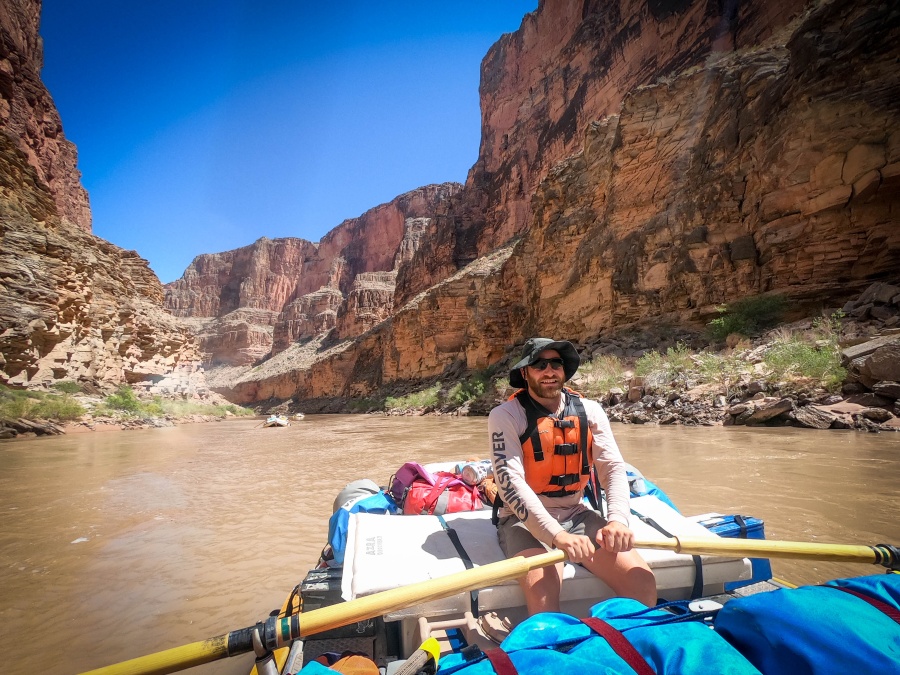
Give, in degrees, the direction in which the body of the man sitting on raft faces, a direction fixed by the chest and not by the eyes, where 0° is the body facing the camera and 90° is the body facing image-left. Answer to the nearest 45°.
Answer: approximately 315°

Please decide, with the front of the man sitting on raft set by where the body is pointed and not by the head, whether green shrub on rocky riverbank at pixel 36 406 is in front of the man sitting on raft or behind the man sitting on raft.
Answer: behind

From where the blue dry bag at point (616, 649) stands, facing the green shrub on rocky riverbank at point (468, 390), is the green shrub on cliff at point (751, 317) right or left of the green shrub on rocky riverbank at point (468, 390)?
right

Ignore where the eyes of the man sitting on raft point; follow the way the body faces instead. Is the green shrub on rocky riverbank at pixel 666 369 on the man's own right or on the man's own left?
on the man's own left

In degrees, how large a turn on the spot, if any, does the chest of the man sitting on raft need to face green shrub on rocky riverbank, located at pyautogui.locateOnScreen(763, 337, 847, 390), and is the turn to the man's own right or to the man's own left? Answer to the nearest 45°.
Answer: approximately 90° to the man's own left

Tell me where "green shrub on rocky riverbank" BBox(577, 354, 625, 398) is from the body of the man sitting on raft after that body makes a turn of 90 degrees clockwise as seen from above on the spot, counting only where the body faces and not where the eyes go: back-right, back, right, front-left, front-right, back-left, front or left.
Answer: back-right

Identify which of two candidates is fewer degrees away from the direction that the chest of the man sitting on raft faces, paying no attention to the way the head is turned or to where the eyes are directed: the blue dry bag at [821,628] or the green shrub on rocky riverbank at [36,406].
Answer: the blue dry bag

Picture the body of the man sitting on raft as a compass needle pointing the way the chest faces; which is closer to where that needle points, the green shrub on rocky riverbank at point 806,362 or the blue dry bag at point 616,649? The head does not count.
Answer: the blue dry bag

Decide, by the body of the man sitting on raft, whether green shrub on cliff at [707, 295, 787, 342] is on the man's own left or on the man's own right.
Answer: on the man's own left
